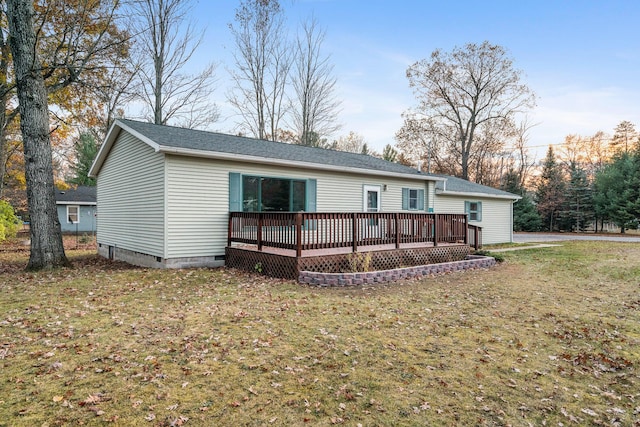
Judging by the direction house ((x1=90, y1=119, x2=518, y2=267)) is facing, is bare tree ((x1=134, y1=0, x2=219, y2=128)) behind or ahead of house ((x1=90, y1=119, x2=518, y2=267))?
behind

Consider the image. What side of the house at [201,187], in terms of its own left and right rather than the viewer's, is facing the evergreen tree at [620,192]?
left

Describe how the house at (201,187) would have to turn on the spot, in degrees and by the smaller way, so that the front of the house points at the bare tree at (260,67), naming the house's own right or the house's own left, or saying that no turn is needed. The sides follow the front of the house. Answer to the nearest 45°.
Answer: approximately 135° to the house's own left

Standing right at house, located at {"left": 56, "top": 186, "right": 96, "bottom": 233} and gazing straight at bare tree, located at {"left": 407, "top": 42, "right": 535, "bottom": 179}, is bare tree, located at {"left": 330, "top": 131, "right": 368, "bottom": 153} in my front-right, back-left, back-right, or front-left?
front-left

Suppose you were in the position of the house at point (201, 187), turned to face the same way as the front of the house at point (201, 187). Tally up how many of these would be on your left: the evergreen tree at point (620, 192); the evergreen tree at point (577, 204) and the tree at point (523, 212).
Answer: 3
